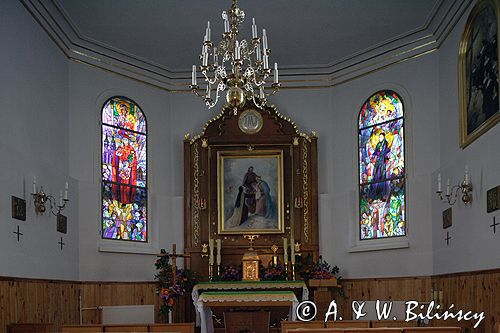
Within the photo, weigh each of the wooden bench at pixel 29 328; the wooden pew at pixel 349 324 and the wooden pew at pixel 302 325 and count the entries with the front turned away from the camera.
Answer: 3

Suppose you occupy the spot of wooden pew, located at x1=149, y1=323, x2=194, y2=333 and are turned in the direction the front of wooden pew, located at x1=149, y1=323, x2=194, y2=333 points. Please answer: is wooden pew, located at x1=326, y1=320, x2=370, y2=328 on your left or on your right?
on your right

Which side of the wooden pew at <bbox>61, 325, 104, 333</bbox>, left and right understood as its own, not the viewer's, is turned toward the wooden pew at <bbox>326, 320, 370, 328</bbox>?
right

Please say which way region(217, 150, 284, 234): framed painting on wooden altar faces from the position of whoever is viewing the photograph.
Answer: facing the viewer

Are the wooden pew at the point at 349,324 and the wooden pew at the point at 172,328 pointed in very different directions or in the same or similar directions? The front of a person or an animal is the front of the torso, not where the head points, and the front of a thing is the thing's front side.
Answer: same or similar directions

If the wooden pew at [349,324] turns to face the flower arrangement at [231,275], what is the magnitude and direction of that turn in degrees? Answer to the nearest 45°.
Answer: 0° — it already faces it

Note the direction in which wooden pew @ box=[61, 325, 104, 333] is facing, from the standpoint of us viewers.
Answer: facing away from the viewer

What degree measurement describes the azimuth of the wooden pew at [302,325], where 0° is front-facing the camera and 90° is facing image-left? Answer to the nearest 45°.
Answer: approximately 180°

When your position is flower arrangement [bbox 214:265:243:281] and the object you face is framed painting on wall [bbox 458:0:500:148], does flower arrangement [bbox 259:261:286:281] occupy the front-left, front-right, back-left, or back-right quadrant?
front-left

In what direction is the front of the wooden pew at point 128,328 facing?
away from the camera

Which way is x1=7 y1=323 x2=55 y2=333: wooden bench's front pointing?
away from the camera

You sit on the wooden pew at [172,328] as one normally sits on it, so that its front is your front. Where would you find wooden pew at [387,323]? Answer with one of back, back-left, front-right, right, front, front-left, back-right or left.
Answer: right

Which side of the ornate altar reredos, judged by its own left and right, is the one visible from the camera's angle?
front

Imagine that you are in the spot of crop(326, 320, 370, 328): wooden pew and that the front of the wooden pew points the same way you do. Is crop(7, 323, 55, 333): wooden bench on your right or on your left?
on your left

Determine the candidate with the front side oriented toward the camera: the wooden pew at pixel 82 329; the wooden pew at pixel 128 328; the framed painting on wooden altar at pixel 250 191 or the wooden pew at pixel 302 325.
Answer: the framed painting on wooden altar
